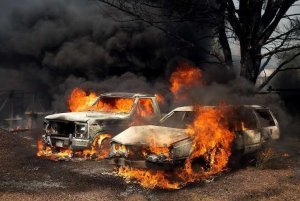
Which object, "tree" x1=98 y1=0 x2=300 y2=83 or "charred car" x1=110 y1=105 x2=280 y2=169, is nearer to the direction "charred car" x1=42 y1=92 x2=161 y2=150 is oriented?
the charred car

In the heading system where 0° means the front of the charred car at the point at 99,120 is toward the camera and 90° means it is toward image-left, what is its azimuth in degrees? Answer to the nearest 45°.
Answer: approximately 45°

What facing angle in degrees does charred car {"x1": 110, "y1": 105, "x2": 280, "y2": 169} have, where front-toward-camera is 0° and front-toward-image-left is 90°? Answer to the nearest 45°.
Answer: approximately 45°

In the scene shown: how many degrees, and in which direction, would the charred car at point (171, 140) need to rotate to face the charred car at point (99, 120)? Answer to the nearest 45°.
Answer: approximately 90° to its right

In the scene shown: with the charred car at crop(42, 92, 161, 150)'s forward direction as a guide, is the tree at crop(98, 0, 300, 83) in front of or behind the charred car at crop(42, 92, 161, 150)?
behind

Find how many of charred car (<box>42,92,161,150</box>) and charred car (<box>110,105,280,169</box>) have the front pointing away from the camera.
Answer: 0

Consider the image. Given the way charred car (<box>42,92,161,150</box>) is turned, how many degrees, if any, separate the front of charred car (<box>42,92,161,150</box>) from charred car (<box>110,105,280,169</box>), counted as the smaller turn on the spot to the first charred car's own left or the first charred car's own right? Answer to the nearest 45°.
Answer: approximately 90° to the first charred car's own left
